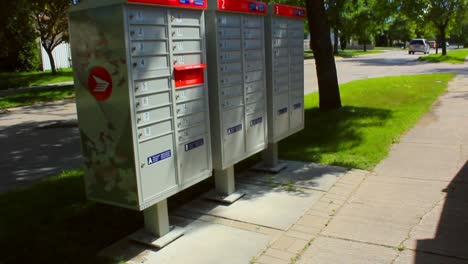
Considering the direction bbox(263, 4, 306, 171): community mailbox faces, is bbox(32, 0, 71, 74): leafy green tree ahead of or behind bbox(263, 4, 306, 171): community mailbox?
behind

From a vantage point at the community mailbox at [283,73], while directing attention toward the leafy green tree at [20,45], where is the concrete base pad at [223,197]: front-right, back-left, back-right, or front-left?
back-left

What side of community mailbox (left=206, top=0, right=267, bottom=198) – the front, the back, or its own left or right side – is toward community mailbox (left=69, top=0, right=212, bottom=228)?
right

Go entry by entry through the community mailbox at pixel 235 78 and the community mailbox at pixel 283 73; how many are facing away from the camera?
0

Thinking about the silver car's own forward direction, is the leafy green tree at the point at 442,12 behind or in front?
behind

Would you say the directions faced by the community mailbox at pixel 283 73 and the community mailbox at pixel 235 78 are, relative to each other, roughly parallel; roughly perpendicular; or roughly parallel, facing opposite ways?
roughly parallel

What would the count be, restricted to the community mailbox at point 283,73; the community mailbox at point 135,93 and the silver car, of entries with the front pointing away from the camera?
1

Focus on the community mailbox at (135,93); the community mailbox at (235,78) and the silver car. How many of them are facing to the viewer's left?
0

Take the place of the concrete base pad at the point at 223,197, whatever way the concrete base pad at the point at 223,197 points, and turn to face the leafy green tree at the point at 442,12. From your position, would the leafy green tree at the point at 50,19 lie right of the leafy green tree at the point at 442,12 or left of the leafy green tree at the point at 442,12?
left

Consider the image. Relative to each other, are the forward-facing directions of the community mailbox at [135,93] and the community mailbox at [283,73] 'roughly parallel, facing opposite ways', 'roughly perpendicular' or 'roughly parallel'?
roughly parallel

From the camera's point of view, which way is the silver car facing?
away from the camera

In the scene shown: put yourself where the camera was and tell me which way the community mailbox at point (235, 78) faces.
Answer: facing the viewer and to the right of the viewer

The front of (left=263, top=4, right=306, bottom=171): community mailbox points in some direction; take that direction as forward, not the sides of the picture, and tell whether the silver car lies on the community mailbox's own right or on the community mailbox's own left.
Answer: on the community mailbox's own left

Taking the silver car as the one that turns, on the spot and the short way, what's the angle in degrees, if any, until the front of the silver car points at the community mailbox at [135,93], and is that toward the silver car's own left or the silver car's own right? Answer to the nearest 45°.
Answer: approximately 180°
